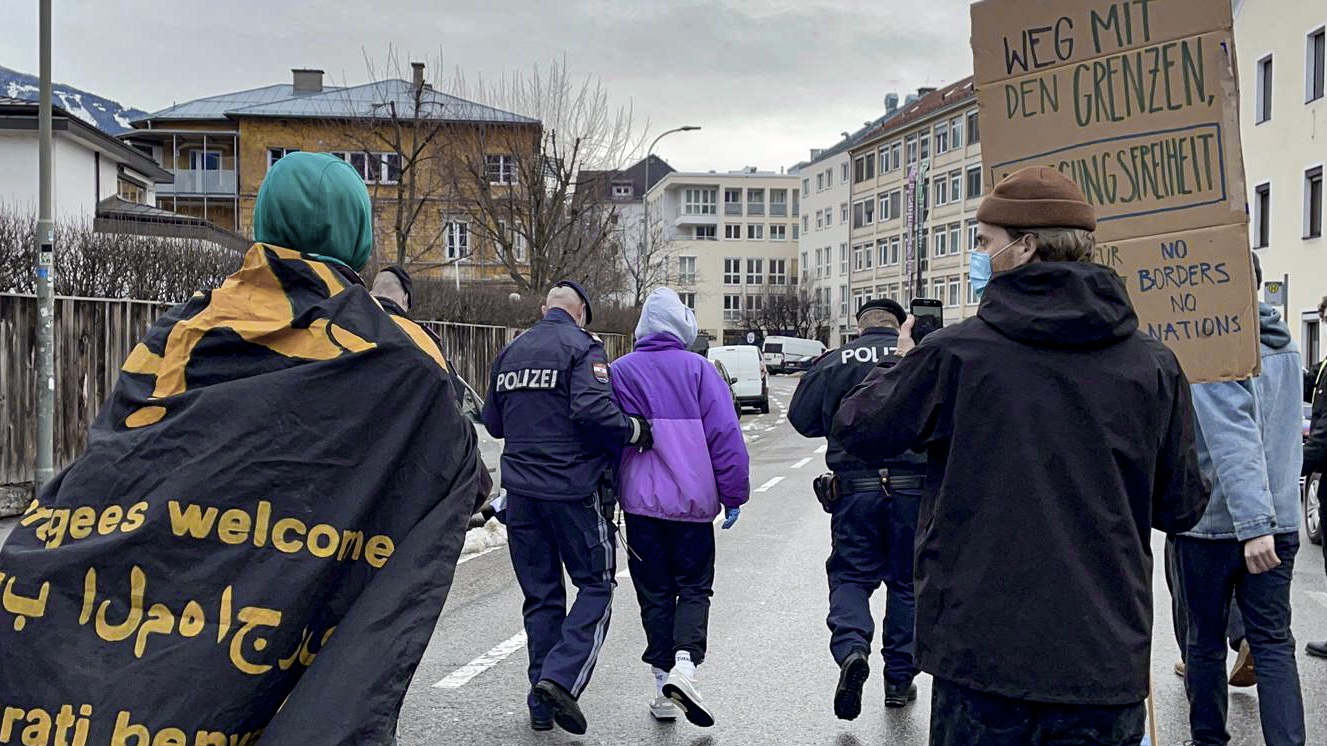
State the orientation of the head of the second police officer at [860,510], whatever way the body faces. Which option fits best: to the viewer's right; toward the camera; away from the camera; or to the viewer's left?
away from the camera

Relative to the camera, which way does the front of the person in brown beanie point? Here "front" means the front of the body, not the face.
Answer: away from the camera

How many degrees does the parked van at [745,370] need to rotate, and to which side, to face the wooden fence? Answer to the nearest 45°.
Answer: approximately 180°

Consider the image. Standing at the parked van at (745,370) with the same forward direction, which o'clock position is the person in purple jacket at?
The person in purple jacket is roughly at 6 o'clock from the parked van.

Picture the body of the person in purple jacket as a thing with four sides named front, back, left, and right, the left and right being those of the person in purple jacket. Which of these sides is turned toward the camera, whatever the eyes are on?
back

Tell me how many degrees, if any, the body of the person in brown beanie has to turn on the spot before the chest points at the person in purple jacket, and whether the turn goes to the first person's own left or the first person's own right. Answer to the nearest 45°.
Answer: approximately 45° to the first person's own left

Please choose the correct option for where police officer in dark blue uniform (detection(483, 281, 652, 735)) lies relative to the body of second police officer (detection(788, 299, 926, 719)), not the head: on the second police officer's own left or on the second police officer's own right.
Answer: on the second police officer's own left

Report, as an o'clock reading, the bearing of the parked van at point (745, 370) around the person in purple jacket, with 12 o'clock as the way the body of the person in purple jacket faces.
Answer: The parked van is roughly at 12 o'clock from the person in purple jacket.

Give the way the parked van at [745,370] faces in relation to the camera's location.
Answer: facing away from the viewer

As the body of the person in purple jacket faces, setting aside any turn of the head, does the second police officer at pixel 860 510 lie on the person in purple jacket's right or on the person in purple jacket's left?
on the person in purple jacket's right

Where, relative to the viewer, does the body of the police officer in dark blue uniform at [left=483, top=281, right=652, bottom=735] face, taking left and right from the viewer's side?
facing away from the viewer and to the right of the viewer

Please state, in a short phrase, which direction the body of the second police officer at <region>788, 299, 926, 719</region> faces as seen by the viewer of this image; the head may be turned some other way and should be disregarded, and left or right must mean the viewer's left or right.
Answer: facing away from the viewer
